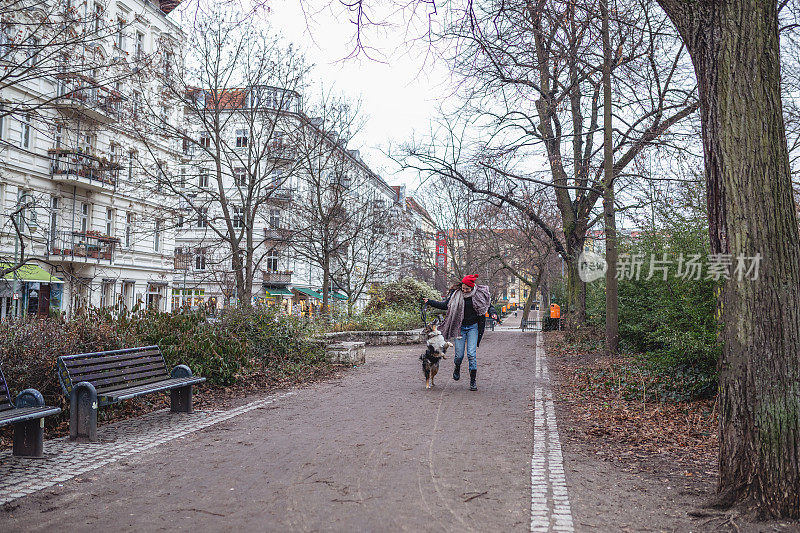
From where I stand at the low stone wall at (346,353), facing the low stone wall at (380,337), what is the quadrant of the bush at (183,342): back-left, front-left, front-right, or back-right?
back-left

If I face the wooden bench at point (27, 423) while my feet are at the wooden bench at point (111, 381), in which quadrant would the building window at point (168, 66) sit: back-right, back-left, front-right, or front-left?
back-right

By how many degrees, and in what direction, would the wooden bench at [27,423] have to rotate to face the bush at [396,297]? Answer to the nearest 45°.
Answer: approximately 90° to its left

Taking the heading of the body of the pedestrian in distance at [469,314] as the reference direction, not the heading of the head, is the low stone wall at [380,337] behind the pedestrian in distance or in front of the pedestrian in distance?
behind

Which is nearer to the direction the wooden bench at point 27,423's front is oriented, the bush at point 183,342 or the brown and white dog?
the brown and white dog

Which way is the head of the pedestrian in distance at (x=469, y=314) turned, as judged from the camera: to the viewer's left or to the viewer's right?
to the viewer's left

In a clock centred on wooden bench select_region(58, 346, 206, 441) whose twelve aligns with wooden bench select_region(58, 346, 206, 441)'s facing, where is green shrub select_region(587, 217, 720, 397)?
The green shrub is roughly at 11 o'clock from the wooden bench.

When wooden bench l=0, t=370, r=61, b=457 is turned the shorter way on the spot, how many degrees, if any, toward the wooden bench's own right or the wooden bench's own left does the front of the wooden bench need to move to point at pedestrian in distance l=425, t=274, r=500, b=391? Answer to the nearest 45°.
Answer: approximately 45° to the wooden bench's own left

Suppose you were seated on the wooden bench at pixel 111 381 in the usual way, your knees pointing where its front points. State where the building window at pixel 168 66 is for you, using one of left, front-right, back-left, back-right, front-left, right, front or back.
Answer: back-left

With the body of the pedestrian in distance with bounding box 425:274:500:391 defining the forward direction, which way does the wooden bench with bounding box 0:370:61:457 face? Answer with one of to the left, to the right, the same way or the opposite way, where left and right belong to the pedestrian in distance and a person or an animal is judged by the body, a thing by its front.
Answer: to the left

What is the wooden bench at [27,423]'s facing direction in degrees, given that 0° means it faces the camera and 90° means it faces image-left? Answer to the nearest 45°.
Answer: approximately 315°

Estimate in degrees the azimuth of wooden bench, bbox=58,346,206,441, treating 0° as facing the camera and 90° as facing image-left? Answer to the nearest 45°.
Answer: approximately 315°

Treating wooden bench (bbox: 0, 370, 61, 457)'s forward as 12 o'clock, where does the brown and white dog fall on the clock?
The brown and white dog is roughly at 10 o'clock from the wooden bench.

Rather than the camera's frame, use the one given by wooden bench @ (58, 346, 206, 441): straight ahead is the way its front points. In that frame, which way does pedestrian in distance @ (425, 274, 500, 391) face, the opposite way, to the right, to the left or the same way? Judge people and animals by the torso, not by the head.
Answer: to the right

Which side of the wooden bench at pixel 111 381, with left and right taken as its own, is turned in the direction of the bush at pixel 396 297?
left
